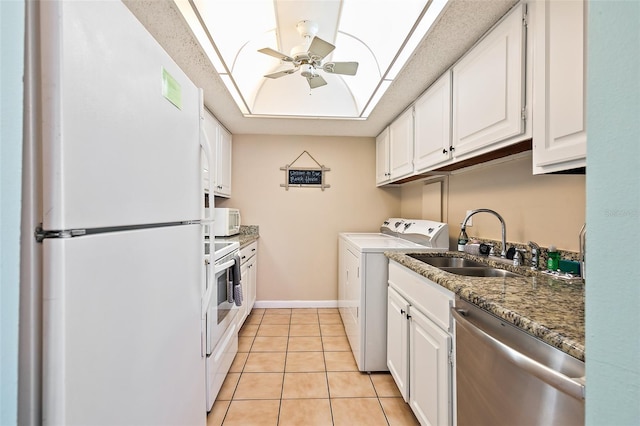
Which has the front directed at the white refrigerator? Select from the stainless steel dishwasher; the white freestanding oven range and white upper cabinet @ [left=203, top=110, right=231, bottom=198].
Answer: the stainless steel dishwasher

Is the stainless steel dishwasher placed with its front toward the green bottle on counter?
no

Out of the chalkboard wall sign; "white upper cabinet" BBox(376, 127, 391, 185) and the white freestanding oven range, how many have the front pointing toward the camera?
1

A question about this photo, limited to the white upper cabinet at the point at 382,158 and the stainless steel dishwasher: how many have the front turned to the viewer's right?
0

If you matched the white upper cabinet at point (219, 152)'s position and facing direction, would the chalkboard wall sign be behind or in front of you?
in front

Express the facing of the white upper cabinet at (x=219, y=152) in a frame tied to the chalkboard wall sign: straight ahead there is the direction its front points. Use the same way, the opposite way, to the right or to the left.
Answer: to the left

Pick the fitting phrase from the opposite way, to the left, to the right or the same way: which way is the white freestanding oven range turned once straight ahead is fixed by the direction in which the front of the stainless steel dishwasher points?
the opposite way

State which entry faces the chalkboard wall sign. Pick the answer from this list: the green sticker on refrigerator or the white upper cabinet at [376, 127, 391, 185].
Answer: the white upper cabinet

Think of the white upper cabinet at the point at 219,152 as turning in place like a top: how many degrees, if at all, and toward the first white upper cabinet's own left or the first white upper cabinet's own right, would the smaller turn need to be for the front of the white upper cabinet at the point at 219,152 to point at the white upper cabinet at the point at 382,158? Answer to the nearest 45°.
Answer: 0° — it already faces it

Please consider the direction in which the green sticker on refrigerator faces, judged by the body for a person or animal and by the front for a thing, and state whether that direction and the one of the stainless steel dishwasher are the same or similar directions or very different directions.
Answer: very different directions

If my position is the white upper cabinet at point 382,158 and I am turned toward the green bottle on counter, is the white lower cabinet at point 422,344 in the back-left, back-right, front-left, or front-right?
front-right

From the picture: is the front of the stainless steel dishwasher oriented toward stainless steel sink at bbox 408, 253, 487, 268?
no

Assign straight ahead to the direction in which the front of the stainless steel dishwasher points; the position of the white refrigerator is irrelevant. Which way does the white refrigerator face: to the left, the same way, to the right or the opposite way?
the opposite way

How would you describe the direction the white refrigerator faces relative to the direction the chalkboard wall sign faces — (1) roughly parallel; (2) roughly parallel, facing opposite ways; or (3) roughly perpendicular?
roughly perpendicular

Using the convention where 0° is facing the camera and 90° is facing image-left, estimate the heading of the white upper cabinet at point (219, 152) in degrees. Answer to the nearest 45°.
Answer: approximately 270°

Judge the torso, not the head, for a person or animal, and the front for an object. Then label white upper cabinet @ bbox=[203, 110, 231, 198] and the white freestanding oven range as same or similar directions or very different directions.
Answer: same or similar directions

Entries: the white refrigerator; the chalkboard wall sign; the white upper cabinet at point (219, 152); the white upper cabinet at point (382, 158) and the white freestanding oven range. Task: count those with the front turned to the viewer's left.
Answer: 1

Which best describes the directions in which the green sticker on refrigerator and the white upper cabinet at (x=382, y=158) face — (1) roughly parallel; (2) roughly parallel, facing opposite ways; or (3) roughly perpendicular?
roughly parallel, facing opposite ways

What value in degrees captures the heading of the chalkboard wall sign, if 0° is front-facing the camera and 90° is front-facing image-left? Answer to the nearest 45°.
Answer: approximately 0°

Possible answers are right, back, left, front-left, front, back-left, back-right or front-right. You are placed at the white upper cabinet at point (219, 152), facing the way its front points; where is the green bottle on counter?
front-right
